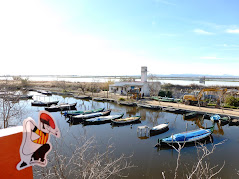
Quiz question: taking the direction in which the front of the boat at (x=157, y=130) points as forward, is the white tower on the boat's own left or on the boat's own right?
on the boat's own left

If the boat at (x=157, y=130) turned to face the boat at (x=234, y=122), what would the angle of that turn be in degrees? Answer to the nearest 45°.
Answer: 0° — it already faces it

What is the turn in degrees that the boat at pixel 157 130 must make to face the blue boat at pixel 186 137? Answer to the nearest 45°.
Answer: approximately 90° to its right

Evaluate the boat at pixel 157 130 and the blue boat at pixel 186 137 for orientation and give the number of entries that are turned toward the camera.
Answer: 0

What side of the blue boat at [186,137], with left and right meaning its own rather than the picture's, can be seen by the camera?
right

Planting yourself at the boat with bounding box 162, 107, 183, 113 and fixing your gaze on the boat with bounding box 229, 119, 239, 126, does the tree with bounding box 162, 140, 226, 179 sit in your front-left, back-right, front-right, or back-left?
front-right

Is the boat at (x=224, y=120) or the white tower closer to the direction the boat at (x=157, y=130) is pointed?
the boat
